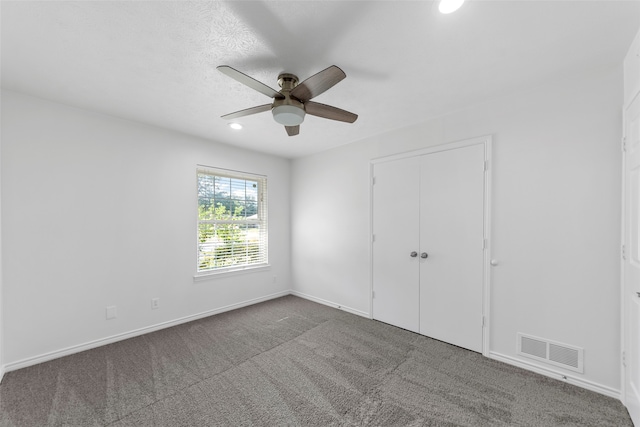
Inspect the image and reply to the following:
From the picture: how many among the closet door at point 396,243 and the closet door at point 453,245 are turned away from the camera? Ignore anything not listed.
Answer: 0

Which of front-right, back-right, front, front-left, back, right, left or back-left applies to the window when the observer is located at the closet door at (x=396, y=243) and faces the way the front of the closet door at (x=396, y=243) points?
front-right

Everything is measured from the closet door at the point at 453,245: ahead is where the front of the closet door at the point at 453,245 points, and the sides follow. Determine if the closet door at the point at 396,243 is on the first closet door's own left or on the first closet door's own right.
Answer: on the first closet door's own right

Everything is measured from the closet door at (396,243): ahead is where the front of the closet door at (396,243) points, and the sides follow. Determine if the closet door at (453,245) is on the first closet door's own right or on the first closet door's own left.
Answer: on the first closet door's own left

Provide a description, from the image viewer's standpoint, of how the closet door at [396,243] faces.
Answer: facing the viewer and to the left of the viewer

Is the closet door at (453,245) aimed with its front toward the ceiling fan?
yes

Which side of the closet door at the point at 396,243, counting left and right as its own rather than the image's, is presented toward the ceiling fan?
front

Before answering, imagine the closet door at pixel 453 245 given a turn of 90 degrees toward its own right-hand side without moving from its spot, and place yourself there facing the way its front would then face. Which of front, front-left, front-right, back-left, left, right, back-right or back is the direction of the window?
front-left

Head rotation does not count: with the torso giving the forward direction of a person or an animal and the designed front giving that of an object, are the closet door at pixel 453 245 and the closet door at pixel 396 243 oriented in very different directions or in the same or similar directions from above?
same or similar directions
